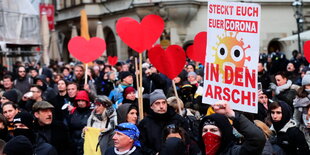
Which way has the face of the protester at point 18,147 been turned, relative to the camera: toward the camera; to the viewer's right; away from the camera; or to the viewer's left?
away from the camera

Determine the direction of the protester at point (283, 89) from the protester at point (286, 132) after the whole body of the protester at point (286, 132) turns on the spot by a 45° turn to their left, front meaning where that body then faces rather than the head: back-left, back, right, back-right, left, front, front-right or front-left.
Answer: back

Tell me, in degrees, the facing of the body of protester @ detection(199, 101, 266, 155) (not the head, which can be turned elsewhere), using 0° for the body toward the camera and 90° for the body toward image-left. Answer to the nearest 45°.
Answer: approximately 45°

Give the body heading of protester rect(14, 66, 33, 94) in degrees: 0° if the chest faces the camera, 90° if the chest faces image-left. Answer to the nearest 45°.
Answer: approximately 0°

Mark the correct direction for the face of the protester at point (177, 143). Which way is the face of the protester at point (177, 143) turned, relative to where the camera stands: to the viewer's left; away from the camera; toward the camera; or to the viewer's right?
away from the camera
